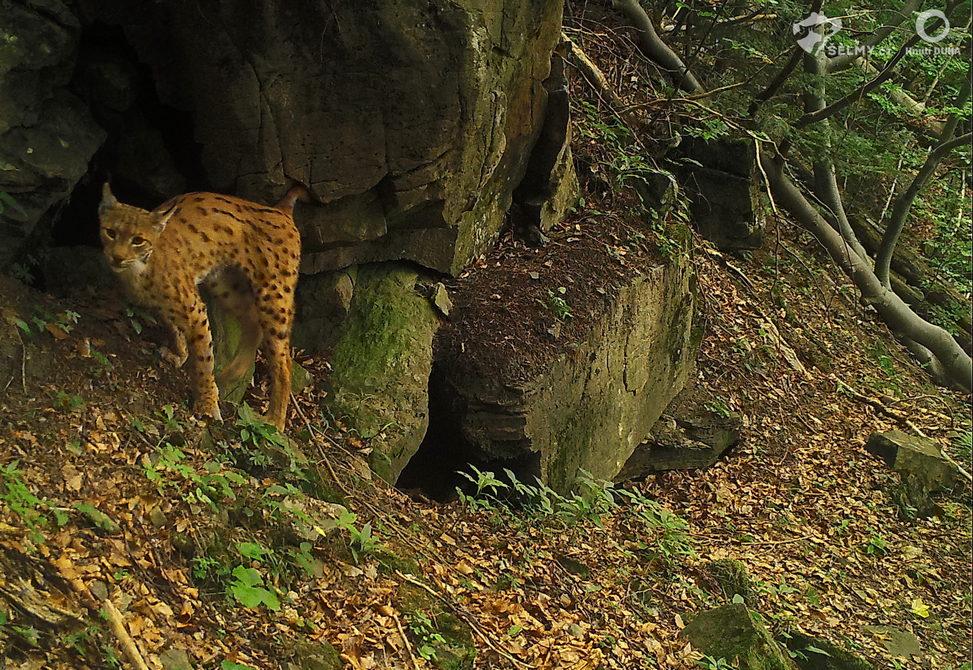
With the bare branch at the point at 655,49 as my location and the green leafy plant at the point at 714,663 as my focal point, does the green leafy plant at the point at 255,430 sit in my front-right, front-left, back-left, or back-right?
front-right

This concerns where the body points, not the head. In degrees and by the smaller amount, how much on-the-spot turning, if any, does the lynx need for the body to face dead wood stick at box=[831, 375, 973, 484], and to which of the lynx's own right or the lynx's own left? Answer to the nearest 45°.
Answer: approximately 135° to the lynx's own right

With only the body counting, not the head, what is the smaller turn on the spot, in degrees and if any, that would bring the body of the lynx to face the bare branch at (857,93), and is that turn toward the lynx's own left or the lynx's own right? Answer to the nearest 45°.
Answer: approximately 135° to the lynx's own right

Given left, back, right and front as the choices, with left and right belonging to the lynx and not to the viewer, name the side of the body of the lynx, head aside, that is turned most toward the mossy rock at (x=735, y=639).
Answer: back

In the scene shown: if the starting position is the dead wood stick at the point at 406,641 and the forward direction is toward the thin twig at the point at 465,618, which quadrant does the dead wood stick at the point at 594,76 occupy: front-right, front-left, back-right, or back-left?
front-left

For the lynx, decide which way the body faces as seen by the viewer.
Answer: to the viewer's left

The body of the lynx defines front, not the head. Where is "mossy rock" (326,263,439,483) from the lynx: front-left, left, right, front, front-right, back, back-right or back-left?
back-right

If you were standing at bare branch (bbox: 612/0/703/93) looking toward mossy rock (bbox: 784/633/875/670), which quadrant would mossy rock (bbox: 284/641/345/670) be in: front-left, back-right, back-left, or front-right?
front-right

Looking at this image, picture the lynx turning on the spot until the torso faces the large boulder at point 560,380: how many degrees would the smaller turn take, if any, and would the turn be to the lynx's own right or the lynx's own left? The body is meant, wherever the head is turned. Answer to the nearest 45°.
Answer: approximately 135° to the lynx's own left

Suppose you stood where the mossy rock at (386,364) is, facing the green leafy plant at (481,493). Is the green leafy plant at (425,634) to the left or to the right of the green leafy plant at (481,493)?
right

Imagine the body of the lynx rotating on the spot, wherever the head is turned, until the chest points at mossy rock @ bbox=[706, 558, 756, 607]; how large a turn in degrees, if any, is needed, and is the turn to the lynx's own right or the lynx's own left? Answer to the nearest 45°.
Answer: approximately 180°
